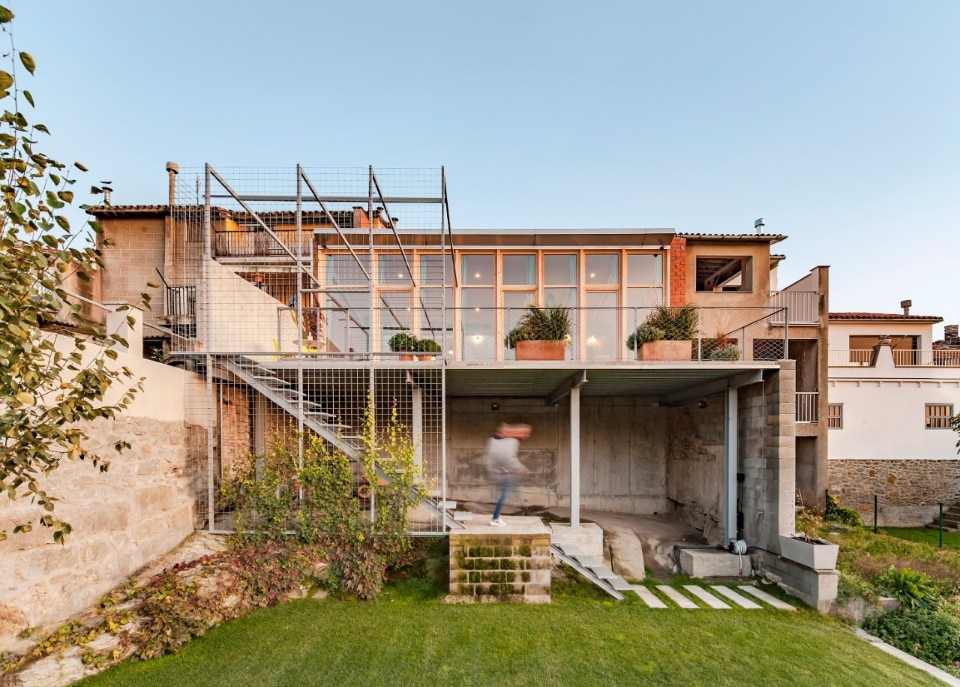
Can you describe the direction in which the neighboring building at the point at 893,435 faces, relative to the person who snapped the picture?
facing the viewer

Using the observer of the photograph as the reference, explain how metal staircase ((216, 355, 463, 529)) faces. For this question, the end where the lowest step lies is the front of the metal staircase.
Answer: facing to the right of the viewer

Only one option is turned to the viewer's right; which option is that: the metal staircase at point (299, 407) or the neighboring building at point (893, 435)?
the metal staircase

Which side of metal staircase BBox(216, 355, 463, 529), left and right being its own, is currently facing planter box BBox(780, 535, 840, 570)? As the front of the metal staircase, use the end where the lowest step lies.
front

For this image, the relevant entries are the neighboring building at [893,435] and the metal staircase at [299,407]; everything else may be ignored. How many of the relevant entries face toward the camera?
1

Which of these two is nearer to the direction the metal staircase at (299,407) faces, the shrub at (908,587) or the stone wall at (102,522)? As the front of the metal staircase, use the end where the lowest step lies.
the shrub

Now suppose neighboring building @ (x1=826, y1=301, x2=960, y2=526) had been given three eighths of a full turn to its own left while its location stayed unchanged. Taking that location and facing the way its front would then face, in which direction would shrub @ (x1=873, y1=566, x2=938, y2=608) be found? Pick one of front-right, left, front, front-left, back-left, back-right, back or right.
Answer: back-right

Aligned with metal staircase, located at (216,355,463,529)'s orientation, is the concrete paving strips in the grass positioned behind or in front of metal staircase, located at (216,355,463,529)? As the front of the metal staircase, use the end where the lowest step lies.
in front

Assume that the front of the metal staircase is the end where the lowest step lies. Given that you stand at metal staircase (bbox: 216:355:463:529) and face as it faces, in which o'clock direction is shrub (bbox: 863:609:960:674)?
The shrub is roughly at 1 o'clock from the metal staircase.
